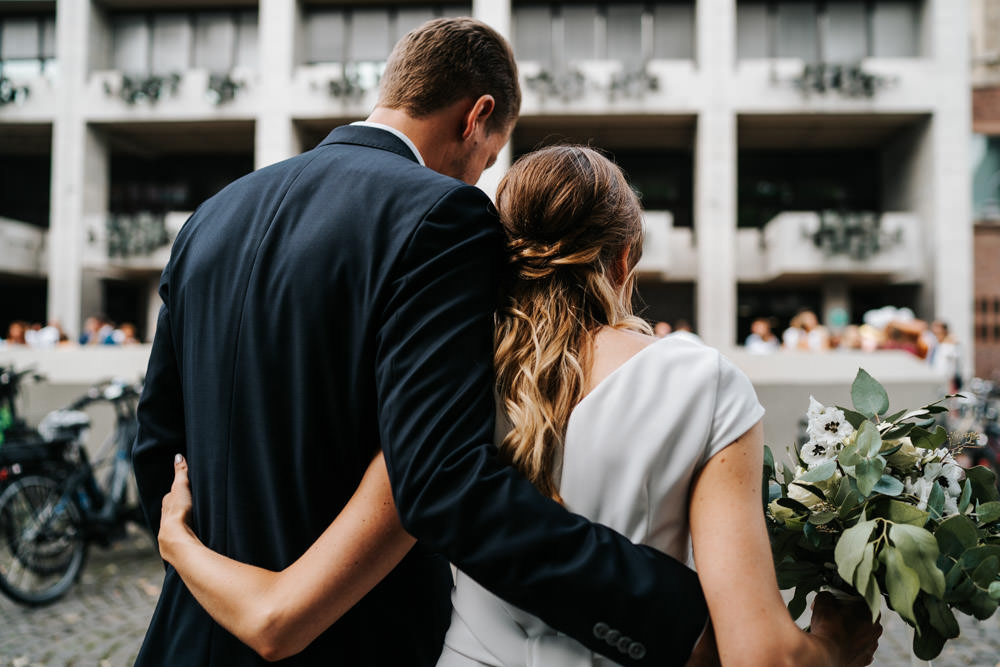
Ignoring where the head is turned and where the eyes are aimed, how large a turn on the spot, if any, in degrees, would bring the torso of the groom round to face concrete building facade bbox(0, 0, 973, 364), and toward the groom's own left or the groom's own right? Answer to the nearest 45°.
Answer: approximately 45° to the groom's own left

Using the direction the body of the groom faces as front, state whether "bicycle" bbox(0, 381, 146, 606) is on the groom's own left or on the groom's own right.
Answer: on the groom's own left

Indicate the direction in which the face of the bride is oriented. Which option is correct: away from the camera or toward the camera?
away from the camera

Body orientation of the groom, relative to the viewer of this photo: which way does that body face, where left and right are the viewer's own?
facing away from the viewer and to the right of the viewer

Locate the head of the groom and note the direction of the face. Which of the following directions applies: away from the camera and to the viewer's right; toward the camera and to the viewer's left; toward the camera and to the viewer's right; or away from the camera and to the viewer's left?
away from the camera and to the viewer's right

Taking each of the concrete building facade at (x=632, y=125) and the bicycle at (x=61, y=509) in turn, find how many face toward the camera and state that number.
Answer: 1

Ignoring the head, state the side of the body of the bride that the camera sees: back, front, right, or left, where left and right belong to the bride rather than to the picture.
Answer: back
